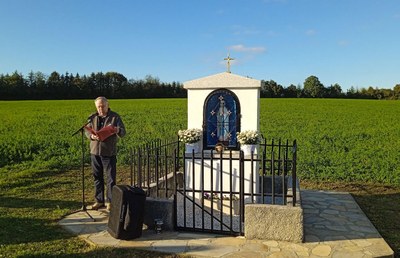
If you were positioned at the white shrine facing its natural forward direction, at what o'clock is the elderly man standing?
The elderly man standing is roughly at 2 o'clock from the white shrine.

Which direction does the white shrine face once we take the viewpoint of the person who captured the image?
facing the viewer

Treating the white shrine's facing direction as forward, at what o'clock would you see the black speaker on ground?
The black speaker on ground is roughly at 1 o'clock from the white shrine.

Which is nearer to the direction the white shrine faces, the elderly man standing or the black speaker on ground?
the black speaker on ground
